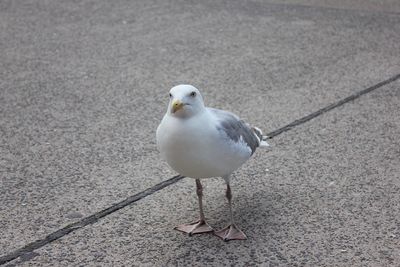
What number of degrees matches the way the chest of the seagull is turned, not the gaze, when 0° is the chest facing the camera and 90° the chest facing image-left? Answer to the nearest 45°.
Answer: approximately 45°
